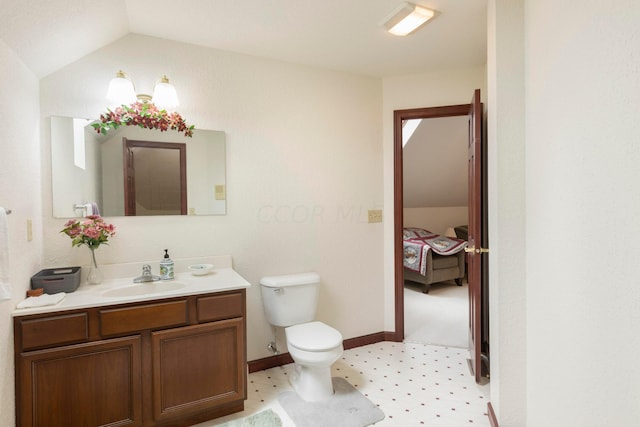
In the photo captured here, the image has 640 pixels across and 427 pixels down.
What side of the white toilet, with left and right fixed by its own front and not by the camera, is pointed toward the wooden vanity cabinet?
right

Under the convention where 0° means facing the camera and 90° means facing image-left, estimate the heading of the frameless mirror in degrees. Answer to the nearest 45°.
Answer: approximately 0°

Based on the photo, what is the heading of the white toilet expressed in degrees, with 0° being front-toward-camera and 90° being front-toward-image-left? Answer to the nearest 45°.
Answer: approximately 315°

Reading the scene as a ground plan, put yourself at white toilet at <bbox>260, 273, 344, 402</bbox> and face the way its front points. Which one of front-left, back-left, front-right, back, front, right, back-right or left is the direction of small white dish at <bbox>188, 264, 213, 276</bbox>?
back-right

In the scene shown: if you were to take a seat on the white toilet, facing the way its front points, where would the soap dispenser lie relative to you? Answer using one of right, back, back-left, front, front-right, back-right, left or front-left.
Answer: back-right
